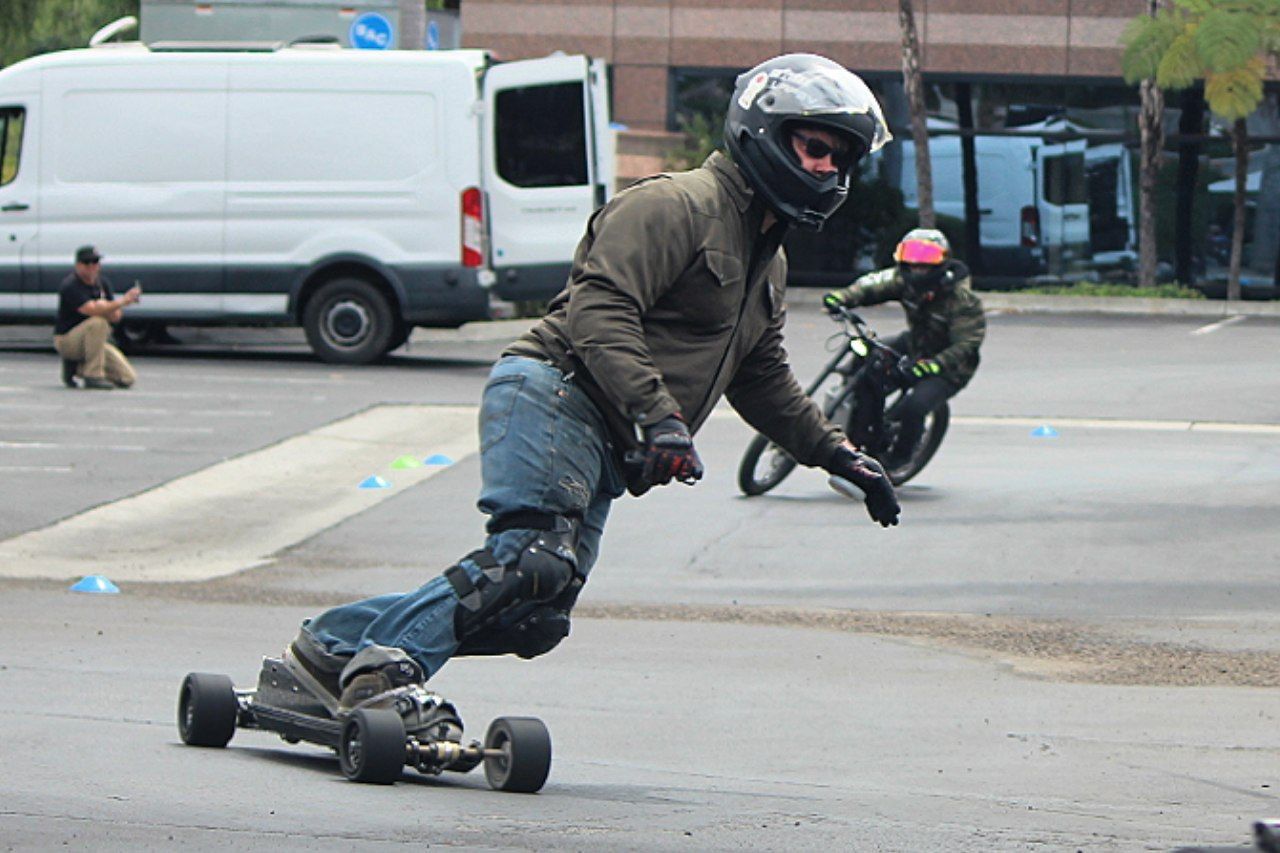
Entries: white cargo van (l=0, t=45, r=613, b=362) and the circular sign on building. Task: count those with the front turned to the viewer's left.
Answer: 1

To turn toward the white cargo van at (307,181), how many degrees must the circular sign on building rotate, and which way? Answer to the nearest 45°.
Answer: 0° — it already faces it

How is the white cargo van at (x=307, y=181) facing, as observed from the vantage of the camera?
facing to the left of the viewer

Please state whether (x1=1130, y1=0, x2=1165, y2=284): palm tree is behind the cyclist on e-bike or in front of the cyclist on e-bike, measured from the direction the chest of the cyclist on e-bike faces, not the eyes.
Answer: behind

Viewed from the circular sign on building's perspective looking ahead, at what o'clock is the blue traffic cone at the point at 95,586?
The blue traffic cone is roughly at 12 o'clock from the circular sign on building.

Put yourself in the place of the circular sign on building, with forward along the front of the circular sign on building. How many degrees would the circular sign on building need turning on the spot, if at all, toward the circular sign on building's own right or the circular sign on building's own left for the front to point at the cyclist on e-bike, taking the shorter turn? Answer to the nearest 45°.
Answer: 0° — it already faces them

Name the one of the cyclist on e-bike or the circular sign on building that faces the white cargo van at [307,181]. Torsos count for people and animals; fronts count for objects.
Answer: the circular sign on building

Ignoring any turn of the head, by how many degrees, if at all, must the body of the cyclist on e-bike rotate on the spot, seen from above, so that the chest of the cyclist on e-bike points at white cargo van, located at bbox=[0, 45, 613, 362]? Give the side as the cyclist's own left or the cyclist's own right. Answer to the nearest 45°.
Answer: approximately 90° to the cyclist's own right

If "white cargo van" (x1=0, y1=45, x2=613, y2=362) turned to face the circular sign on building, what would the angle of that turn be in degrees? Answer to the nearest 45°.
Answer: approximately 90° to its right
